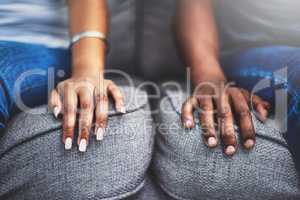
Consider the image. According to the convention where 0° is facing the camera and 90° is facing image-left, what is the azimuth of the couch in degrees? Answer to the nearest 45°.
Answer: approximately 0°
